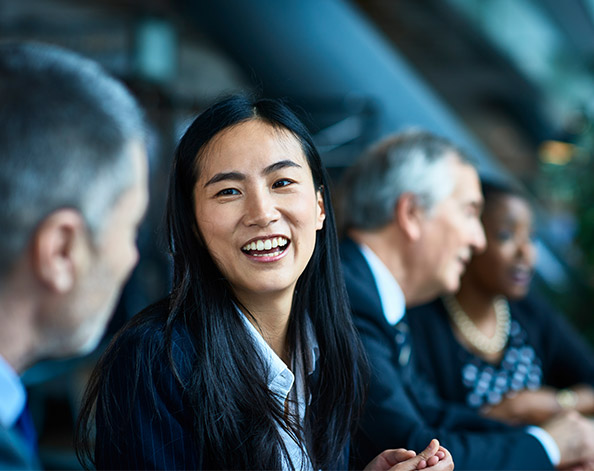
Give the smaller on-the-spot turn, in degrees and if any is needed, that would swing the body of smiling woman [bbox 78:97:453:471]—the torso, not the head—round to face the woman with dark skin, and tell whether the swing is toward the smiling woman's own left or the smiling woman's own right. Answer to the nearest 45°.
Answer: approximately 90° to the smiling woman's own left

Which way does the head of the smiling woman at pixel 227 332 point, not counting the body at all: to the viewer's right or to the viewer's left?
to the viewer's left

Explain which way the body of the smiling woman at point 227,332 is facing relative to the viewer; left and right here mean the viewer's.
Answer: facing the viewer and to the right of the viewer

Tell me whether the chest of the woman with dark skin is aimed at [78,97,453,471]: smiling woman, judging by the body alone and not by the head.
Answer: no

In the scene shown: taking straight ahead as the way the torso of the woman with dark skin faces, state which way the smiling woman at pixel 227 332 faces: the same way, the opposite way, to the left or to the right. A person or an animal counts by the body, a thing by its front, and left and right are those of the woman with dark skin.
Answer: the same way

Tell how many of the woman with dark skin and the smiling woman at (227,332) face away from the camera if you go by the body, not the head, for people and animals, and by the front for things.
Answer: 0

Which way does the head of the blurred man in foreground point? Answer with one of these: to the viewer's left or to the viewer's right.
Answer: to the viewer's right
